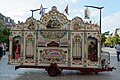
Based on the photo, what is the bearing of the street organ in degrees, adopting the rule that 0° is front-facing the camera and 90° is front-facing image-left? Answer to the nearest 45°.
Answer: approximately 0°
